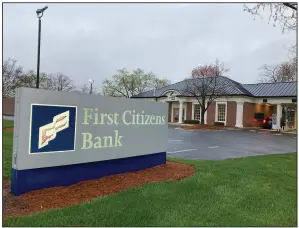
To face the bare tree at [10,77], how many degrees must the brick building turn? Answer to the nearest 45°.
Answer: approximately 45° to its right

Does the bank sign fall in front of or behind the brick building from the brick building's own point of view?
in front

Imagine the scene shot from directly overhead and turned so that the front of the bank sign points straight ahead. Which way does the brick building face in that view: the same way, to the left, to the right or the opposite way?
to the right

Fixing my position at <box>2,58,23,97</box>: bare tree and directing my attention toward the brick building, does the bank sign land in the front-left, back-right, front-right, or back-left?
front-right

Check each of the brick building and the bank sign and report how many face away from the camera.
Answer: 0
